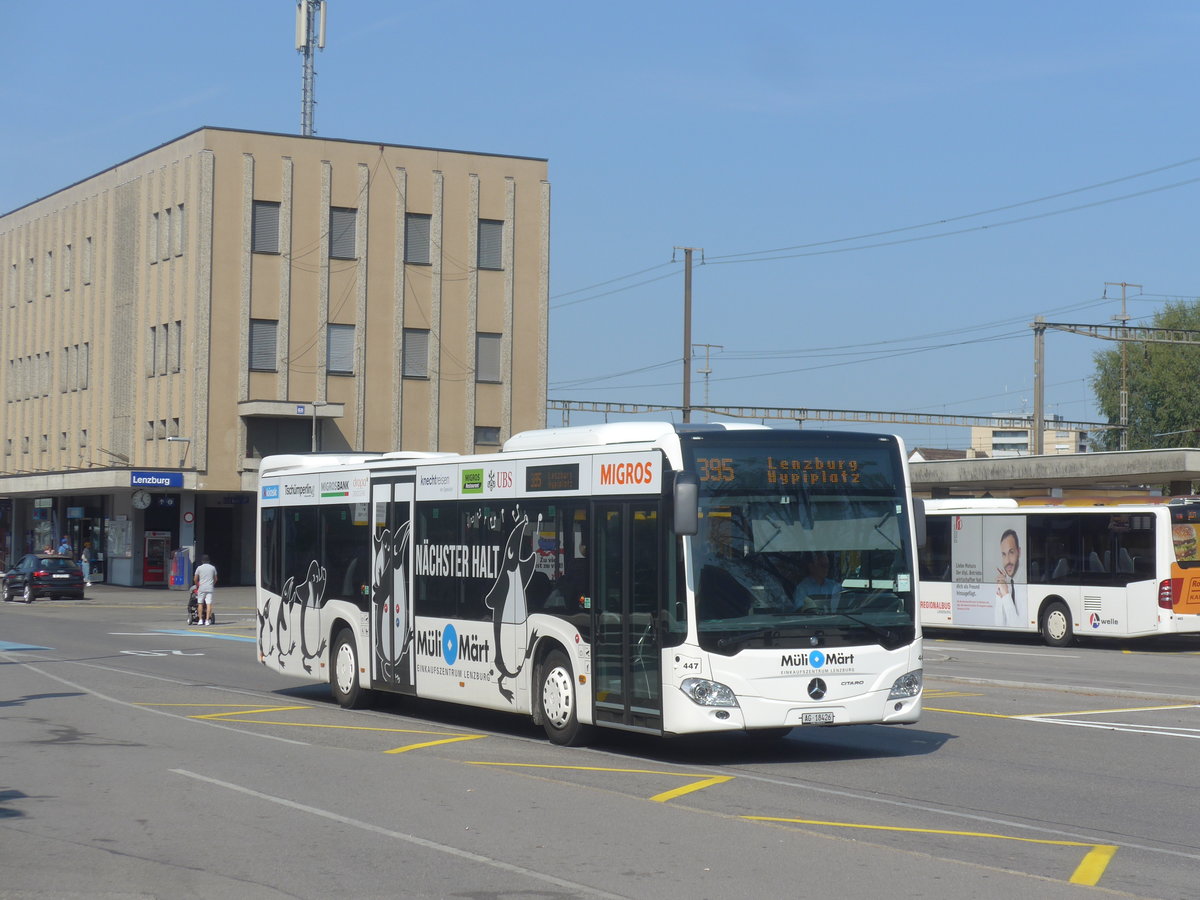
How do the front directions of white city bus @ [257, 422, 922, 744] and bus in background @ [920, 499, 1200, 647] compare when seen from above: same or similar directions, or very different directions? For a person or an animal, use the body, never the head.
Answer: very different directions

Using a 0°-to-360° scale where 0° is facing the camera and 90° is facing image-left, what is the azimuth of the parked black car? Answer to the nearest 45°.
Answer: approximately 135°

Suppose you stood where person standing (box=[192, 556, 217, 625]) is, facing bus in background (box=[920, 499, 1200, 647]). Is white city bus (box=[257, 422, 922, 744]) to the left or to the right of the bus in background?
right

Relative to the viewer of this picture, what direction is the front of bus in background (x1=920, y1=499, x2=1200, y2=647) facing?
facing away from the viewer and to the left of the viewer

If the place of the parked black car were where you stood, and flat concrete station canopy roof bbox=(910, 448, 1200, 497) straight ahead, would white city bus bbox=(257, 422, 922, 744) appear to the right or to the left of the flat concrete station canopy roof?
right

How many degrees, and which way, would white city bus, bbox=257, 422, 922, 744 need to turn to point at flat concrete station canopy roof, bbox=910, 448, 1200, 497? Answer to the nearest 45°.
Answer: approximately 90° to its left

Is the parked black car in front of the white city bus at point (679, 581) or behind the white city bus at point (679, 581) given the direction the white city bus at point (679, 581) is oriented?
behind

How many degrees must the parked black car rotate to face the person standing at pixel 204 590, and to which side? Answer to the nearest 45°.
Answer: approximately 135° to its left

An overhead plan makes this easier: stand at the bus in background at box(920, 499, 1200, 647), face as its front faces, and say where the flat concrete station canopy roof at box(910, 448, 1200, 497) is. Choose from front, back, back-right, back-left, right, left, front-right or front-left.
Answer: front-right

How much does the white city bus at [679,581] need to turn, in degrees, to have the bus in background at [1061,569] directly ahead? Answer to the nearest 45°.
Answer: approximately 90° to its left
